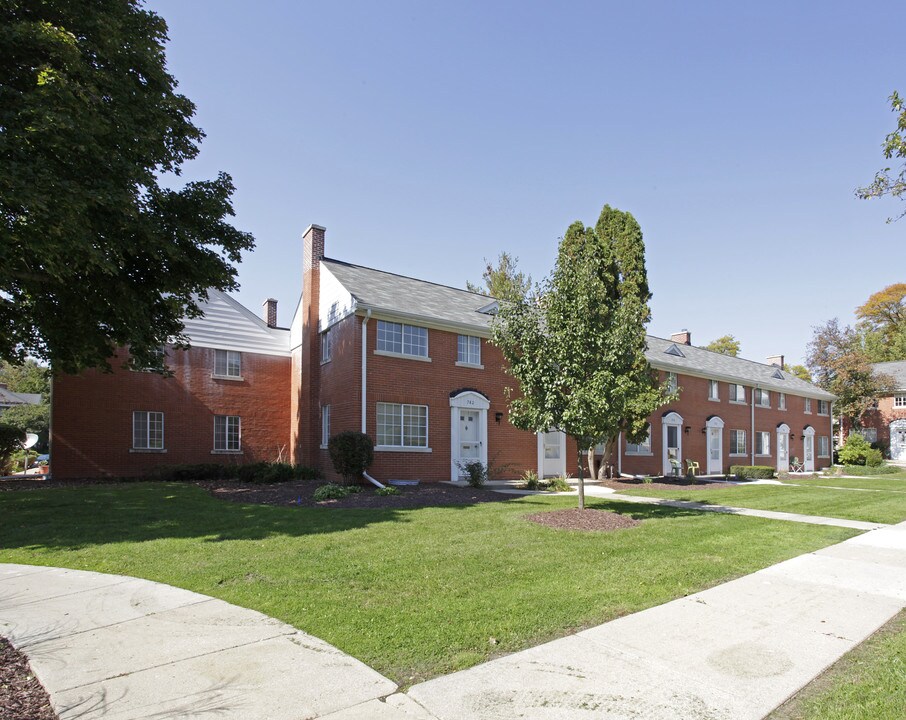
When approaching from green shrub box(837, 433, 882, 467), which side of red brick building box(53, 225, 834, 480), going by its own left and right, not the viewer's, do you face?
left

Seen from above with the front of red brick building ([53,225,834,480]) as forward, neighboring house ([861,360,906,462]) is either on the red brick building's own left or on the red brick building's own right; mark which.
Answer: on the red brick building's own left

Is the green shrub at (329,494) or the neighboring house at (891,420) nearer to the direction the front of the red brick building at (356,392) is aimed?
the green shrub

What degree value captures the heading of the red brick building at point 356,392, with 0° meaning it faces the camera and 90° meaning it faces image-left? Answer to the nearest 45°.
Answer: approximately 315°

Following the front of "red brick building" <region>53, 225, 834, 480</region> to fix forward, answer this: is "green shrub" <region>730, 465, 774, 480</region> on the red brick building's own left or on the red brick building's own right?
on the red brick building's own left

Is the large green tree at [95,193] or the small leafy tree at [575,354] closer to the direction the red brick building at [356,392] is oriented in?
the small leafy tree

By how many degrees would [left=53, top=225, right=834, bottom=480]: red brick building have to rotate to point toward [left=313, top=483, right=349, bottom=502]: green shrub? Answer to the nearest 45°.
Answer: approximately 45° to its right
